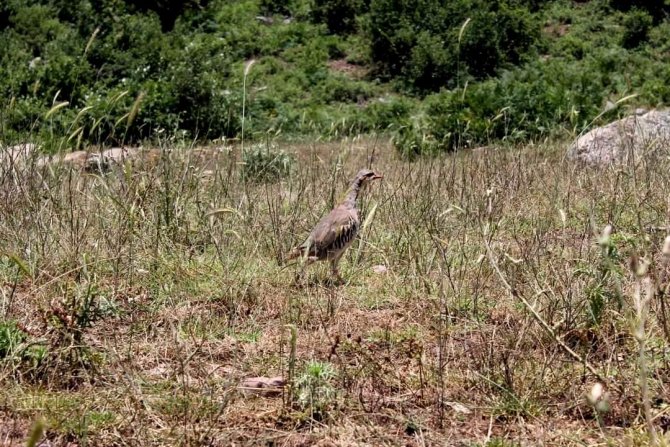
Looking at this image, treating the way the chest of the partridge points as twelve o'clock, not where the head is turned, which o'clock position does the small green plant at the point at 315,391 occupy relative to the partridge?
The small green plant is roughly at 3 o'clock from the partridge.

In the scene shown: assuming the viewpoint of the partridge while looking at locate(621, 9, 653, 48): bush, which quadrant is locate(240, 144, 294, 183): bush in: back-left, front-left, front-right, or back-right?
front-left

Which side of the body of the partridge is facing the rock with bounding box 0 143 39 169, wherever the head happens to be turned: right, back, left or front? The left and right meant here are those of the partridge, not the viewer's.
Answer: back

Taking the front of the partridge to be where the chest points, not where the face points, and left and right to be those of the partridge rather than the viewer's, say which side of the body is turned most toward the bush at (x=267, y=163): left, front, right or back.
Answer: left

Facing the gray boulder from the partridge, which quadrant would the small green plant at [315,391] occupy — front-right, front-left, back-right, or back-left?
back-right

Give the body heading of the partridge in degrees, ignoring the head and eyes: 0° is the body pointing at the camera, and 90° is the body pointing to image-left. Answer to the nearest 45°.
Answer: approximately 270°

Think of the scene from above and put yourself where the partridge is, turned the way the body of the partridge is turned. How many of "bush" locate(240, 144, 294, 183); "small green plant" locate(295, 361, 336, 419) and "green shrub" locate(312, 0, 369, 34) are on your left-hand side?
2

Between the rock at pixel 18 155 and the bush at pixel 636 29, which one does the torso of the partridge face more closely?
the bush

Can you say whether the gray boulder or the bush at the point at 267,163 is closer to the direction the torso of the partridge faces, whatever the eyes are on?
the gray boulder

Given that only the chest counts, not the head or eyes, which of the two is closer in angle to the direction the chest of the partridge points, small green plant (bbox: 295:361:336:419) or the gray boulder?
the gray boulder

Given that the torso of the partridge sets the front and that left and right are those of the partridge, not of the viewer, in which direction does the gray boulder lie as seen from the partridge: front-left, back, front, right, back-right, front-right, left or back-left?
front-left

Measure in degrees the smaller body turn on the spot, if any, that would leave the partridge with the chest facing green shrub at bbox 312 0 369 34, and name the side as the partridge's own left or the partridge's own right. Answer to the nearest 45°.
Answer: approximately 90° to the partridge's own left

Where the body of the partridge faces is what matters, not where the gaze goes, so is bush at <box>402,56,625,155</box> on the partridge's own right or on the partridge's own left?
on the partridge's own left

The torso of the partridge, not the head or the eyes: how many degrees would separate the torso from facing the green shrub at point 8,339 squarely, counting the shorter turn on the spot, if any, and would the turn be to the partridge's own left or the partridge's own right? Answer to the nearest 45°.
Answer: approximately 135° to the partridge's own right

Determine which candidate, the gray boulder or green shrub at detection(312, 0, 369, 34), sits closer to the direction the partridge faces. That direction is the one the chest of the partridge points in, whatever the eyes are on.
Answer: the gray boulder

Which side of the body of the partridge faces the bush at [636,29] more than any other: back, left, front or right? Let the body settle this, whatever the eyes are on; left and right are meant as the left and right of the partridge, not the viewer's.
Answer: left
